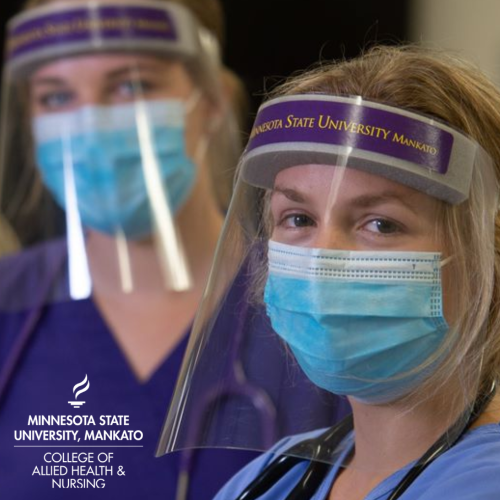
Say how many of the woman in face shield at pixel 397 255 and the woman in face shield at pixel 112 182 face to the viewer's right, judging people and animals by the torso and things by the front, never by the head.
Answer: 0

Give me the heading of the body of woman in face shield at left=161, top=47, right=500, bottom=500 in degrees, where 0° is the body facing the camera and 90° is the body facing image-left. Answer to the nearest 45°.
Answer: approximately 45°

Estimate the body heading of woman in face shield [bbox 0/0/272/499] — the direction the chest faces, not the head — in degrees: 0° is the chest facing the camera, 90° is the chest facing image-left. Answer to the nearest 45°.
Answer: approximately 0°

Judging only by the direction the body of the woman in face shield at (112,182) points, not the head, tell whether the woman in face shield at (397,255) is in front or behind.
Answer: in front

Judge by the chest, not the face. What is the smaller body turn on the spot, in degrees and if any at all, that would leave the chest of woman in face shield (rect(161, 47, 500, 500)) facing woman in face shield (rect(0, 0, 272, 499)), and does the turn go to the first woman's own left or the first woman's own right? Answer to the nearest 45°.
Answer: approximately 90° to the first woman's own right
